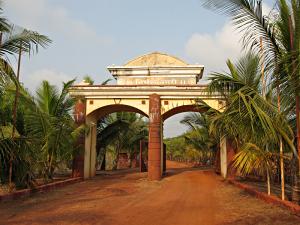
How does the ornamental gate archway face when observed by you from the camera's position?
facing the viewer

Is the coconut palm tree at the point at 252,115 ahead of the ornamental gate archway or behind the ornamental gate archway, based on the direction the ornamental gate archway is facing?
ahead

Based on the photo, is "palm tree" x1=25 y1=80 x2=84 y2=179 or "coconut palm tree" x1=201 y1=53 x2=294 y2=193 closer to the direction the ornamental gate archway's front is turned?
the coconut palm tree
